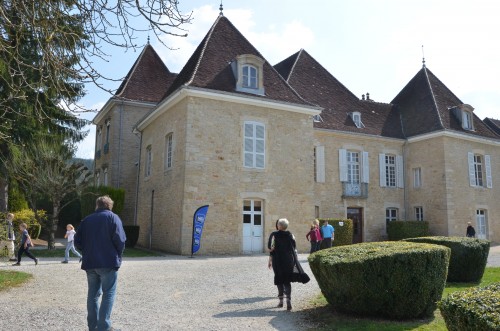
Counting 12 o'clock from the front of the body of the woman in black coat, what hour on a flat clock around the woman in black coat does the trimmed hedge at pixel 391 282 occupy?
The trimmed hedge is roughly at 4 o'clock from the woman in black coat.

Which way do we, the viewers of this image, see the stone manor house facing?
facing the viewer and to the right of the viewer

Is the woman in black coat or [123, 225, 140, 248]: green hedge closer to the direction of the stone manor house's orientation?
the woman in black coat

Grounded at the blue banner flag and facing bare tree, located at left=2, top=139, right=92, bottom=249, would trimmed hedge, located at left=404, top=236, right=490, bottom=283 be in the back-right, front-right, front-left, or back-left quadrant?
back-left

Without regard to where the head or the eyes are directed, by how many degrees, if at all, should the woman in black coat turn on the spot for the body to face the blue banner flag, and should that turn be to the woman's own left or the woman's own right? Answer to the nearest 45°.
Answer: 0° — they already face it

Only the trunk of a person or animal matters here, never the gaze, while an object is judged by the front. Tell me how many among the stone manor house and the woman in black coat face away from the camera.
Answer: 1

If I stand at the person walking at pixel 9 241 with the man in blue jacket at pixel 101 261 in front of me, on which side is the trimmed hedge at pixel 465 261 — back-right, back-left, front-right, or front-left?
front-left

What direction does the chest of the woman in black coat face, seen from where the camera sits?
away from the camera

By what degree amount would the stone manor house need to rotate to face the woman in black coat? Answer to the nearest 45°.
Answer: approximately 45° to its right

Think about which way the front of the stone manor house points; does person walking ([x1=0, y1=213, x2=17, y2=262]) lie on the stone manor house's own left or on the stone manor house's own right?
on the stone manor house's own right

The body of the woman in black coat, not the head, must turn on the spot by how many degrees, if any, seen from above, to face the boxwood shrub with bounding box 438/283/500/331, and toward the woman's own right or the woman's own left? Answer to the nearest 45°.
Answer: approximately 135° to the woman's own right

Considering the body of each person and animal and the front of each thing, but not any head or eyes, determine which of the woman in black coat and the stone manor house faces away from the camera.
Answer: the woman in black coat

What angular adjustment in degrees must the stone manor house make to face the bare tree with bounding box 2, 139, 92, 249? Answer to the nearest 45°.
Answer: approximately 90° to its right

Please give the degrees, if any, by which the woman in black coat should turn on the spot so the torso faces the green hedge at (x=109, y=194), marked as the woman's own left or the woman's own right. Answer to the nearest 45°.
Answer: approximately 45° to the woman's own left

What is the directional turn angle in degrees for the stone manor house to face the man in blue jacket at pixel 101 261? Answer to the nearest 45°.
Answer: approximately 45° to its right
